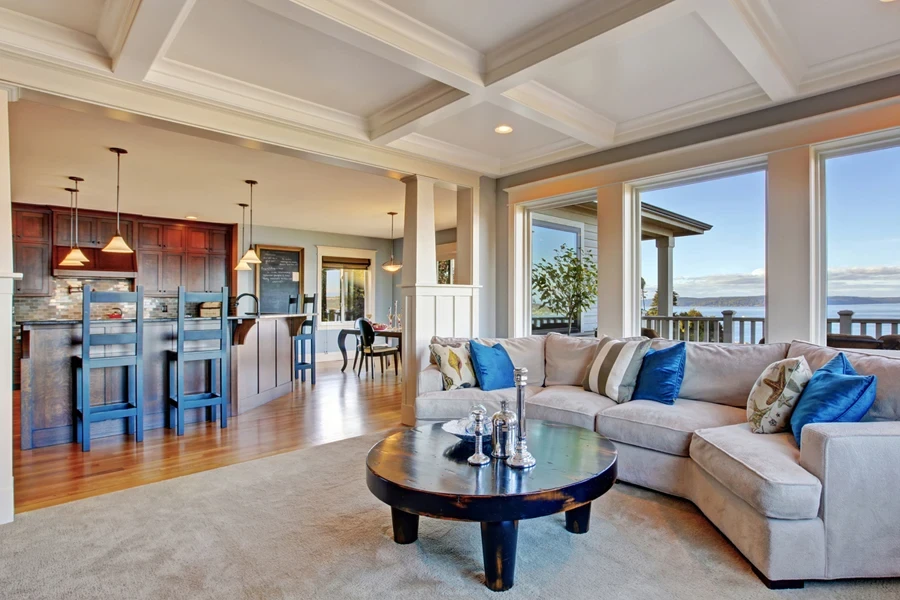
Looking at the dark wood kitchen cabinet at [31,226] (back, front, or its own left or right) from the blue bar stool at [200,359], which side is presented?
front

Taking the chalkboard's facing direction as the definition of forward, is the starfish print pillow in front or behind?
in front

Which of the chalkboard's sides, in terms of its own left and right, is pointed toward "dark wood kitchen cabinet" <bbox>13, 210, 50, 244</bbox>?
right

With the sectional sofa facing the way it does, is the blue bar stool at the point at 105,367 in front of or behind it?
in front

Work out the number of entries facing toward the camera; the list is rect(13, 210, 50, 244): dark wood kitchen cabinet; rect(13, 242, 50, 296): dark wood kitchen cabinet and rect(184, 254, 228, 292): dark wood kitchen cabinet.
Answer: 3

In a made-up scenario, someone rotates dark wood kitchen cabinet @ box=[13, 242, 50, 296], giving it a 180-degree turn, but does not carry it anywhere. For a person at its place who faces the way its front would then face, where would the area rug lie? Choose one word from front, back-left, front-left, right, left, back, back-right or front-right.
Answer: back

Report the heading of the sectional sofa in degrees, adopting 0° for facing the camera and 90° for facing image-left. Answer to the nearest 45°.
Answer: approximately 45°

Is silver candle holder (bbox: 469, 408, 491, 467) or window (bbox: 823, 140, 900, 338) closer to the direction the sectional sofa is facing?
the silver candle holder

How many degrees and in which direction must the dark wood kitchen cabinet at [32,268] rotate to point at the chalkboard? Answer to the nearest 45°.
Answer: approximately 90° to its left

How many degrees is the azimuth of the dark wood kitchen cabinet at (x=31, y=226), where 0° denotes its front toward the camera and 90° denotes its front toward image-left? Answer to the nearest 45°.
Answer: approximately 0°

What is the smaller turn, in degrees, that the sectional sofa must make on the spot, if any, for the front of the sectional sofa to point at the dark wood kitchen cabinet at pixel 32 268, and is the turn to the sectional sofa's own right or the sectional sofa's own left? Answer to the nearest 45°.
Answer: approximately 45° to the sectional sofa's own right
